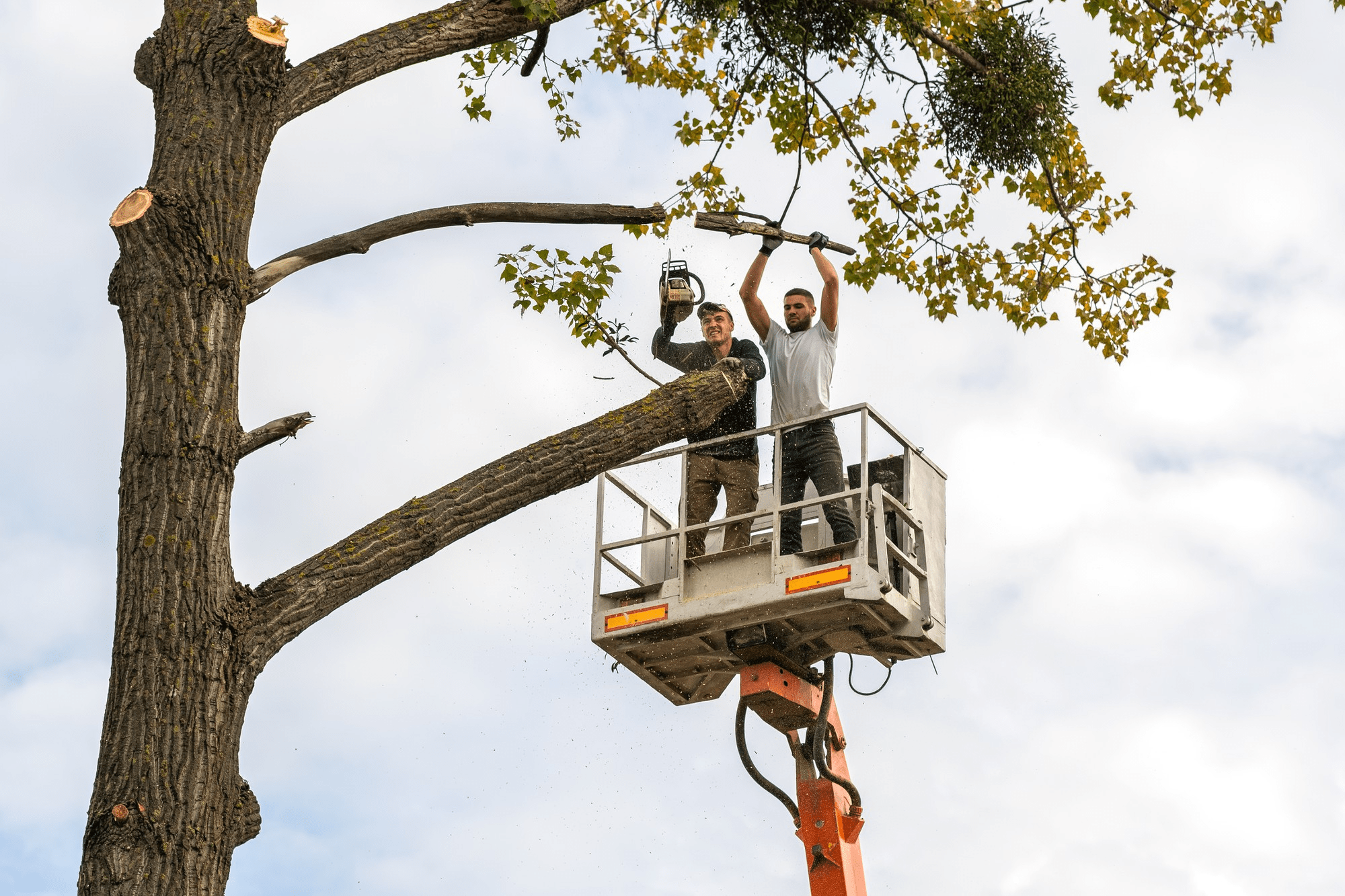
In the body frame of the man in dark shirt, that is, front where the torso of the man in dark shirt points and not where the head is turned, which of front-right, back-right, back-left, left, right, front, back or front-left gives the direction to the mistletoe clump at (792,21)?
front-left
